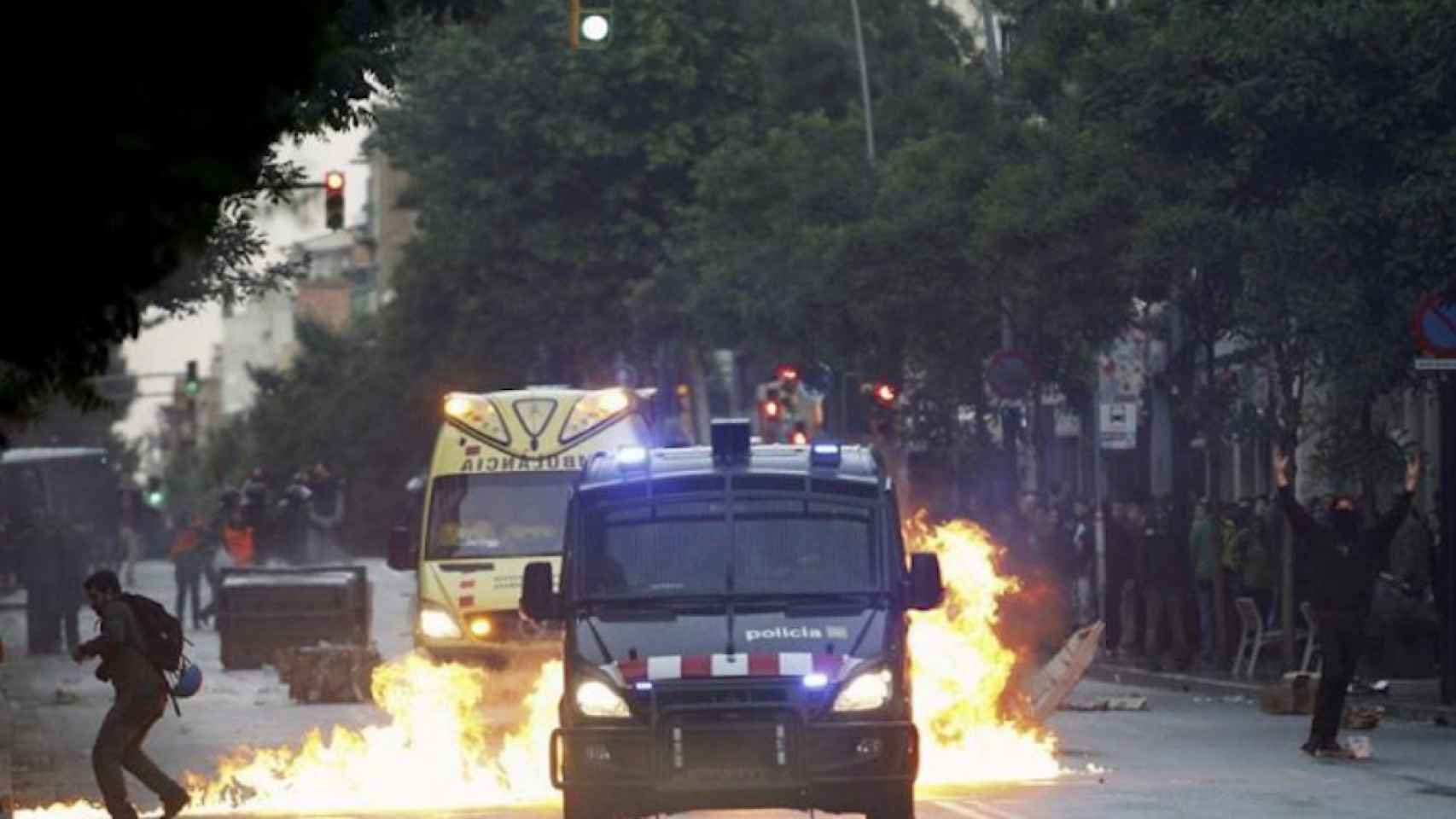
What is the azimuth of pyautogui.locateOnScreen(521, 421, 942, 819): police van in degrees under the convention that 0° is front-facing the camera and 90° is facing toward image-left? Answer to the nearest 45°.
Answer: approximately 0°

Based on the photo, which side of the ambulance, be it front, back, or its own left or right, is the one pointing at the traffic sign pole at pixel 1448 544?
left

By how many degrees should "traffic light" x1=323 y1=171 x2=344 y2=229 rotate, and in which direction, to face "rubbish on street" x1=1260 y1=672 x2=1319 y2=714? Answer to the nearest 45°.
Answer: approximately 45° to its left

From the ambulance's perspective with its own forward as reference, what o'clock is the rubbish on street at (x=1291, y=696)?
The rubbish on street is roughly at 9 o'clock from the ambulance.

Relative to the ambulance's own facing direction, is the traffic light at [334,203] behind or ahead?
behind
